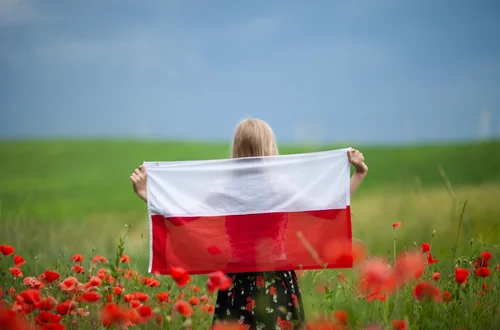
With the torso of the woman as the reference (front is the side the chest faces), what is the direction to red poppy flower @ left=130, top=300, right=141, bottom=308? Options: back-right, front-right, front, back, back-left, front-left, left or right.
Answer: left

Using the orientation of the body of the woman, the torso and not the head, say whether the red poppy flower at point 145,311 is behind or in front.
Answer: behind

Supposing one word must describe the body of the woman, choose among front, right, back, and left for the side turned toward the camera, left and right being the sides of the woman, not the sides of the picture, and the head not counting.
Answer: back

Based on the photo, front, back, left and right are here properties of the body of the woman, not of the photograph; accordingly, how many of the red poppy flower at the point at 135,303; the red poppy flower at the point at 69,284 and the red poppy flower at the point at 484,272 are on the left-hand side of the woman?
2

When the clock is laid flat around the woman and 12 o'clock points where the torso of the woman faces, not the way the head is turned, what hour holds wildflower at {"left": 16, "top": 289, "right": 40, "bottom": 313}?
The wildflower is roughly at 8 o'clock from the woman.

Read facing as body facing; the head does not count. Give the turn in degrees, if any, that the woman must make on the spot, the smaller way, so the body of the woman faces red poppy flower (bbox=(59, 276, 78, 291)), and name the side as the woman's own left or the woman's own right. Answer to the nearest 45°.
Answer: approximately 90° to the woman's own left

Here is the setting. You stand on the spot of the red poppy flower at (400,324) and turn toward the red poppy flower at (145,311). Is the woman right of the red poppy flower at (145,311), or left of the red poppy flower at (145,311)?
right

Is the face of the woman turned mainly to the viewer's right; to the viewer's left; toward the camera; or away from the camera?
away from the camera

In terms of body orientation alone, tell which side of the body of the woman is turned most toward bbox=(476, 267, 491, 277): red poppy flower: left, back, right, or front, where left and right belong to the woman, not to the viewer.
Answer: right
